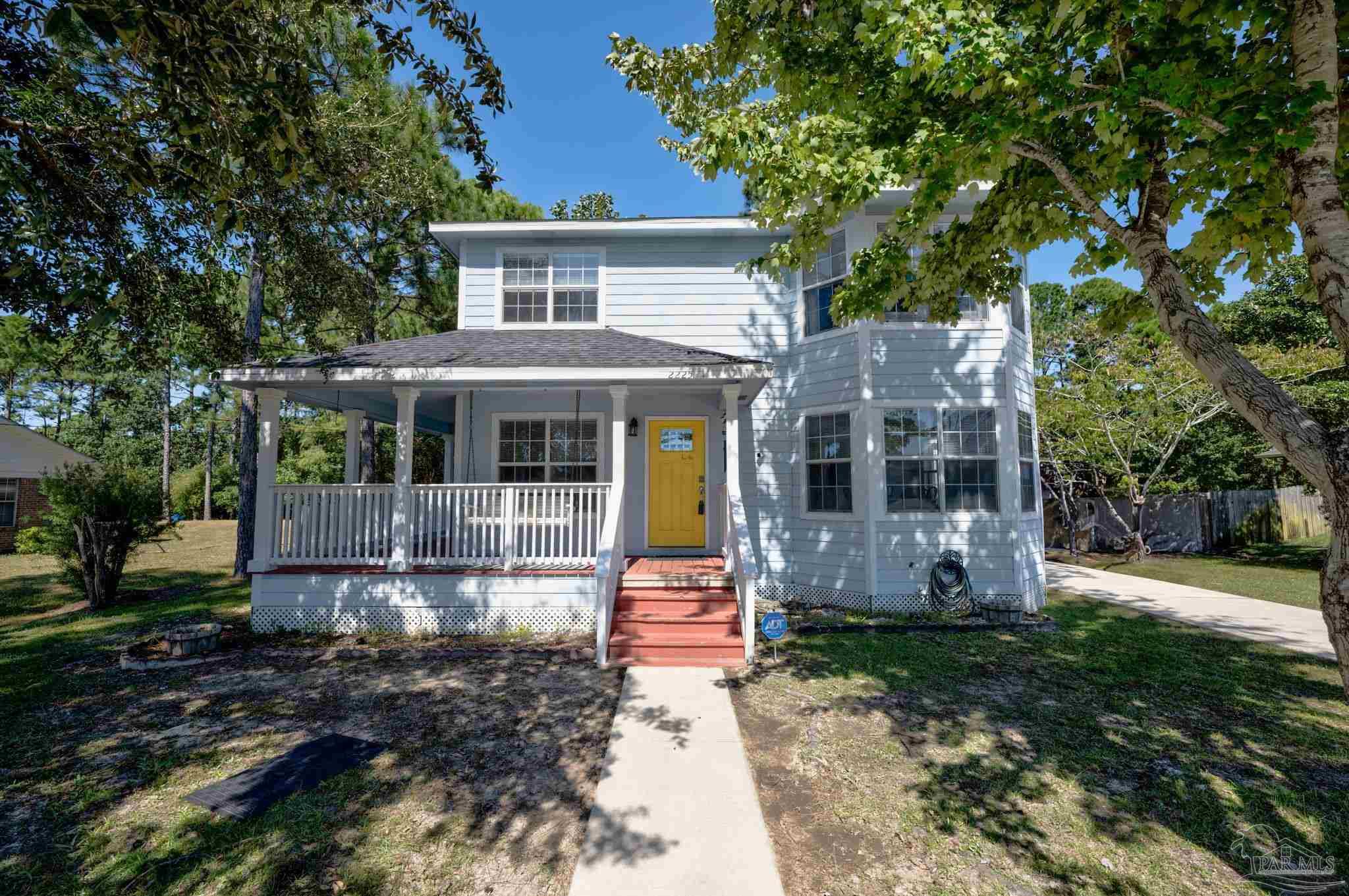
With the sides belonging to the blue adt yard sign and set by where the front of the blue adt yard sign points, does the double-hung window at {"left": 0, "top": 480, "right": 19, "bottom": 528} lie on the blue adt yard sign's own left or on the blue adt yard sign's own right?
on the blue adt yard sign's own right

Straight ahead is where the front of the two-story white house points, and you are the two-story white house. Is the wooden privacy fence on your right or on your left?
on your left

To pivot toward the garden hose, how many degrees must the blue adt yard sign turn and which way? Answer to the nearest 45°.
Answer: approximately 135° to its left

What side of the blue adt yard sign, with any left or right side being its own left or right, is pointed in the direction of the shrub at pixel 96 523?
right

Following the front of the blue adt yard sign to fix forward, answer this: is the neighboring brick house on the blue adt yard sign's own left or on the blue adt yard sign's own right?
on the blue adt yard sign's own right

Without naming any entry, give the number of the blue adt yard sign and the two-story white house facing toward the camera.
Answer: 2

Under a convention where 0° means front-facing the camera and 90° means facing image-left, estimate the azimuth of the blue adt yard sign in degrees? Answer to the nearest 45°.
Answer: approximately 0°

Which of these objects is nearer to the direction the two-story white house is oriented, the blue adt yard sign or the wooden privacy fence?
the blue adt yard sign

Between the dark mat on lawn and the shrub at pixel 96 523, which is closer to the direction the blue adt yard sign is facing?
the dark mat on lawn
